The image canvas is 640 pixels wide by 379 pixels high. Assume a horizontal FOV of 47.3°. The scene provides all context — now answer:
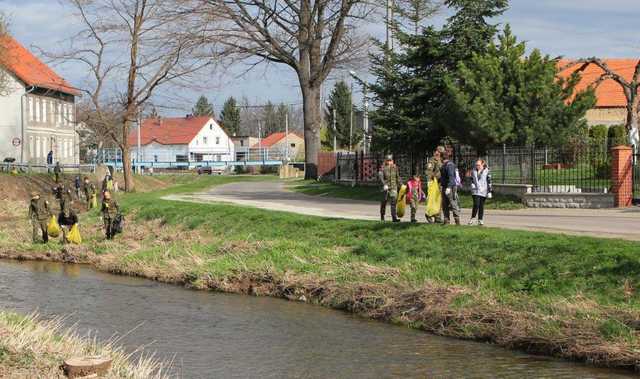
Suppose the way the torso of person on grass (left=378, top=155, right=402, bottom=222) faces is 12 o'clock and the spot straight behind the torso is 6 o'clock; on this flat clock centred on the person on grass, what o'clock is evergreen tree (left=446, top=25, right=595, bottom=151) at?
The evergreen tree is roughly at 7 o'clock from the person on grass.

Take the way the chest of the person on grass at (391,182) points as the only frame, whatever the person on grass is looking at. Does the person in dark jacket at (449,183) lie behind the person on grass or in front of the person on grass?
in front

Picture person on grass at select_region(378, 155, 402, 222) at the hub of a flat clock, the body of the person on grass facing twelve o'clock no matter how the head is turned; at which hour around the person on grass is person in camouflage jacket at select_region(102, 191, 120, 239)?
The person in camouflage jacket is roughly at 4 o'clock from the person on grass.

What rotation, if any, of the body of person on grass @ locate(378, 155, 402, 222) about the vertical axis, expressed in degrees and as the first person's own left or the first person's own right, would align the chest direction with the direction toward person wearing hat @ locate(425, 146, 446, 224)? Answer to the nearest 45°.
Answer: approximately 45° to the first person's own left

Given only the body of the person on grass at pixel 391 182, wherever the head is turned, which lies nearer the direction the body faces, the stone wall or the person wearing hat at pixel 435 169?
the person wearing hat

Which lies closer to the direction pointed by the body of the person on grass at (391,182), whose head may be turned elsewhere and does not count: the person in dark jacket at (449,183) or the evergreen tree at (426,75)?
the person in dark jacket

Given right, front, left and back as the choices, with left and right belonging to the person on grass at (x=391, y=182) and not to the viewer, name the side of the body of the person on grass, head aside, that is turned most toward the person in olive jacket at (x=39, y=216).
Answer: right

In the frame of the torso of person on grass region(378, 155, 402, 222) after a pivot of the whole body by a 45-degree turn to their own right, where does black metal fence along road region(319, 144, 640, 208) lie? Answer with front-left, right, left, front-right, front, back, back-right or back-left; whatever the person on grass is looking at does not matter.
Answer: back

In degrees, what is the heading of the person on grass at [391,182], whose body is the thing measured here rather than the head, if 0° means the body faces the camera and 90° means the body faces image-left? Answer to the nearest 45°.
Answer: approximately 0°

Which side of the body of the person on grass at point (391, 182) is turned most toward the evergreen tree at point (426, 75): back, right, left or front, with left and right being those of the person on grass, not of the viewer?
back

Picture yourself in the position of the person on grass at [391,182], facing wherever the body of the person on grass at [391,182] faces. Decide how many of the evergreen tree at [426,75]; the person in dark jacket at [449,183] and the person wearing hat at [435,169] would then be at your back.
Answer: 1
